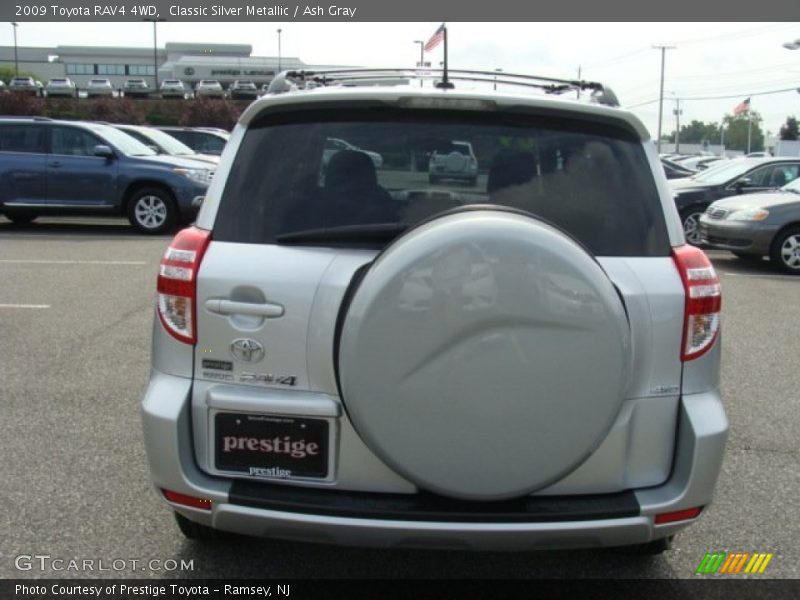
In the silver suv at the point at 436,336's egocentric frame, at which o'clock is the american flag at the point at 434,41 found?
The american flag is roughly at 12 o'clock from the silver suv.

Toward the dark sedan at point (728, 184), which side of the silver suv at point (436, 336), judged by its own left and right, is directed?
front

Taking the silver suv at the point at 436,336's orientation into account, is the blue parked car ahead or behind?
ahead

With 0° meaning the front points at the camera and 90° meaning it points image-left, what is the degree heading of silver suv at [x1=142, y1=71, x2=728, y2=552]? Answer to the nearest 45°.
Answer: approximately 180°
